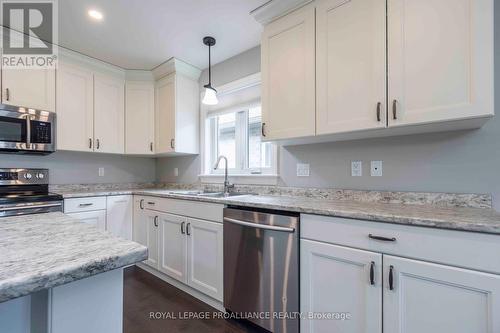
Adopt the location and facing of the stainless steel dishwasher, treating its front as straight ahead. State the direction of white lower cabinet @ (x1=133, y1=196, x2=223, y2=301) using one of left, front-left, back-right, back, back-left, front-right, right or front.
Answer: right

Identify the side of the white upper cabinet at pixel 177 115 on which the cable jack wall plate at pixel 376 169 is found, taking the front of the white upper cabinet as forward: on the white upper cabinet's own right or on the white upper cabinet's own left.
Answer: on the white upper cabinet's own left

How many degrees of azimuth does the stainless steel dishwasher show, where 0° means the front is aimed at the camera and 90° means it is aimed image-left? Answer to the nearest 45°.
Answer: approximately 45°

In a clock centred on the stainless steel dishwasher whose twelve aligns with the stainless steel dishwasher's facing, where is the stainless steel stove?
The stainless steel stove is roughly at 2 o'clock from the stainless steel dishwasher.

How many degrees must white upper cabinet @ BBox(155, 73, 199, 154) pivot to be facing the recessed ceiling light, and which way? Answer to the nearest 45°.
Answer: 0° — it already faces it

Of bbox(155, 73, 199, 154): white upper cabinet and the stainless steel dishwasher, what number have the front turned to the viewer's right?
0

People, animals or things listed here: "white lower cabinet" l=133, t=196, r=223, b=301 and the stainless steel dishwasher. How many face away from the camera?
0

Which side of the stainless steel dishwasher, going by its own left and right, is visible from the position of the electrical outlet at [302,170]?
back

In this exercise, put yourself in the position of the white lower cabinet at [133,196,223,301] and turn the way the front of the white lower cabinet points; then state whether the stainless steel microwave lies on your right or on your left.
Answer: on your right

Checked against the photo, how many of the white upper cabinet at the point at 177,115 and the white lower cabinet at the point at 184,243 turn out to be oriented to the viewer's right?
0

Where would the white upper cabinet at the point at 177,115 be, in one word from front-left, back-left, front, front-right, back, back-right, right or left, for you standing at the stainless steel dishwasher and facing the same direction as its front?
right

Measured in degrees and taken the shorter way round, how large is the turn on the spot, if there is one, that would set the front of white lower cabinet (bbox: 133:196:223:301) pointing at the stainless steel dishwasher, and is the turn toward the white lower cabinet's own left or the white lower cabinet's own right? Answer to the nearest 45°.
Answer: approximately 90° to the white lower cabinet's own left

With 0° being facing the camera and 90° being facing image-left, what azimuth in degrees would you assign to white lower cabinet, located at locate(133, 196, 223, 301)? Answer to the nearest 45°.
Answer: approximately 45°
